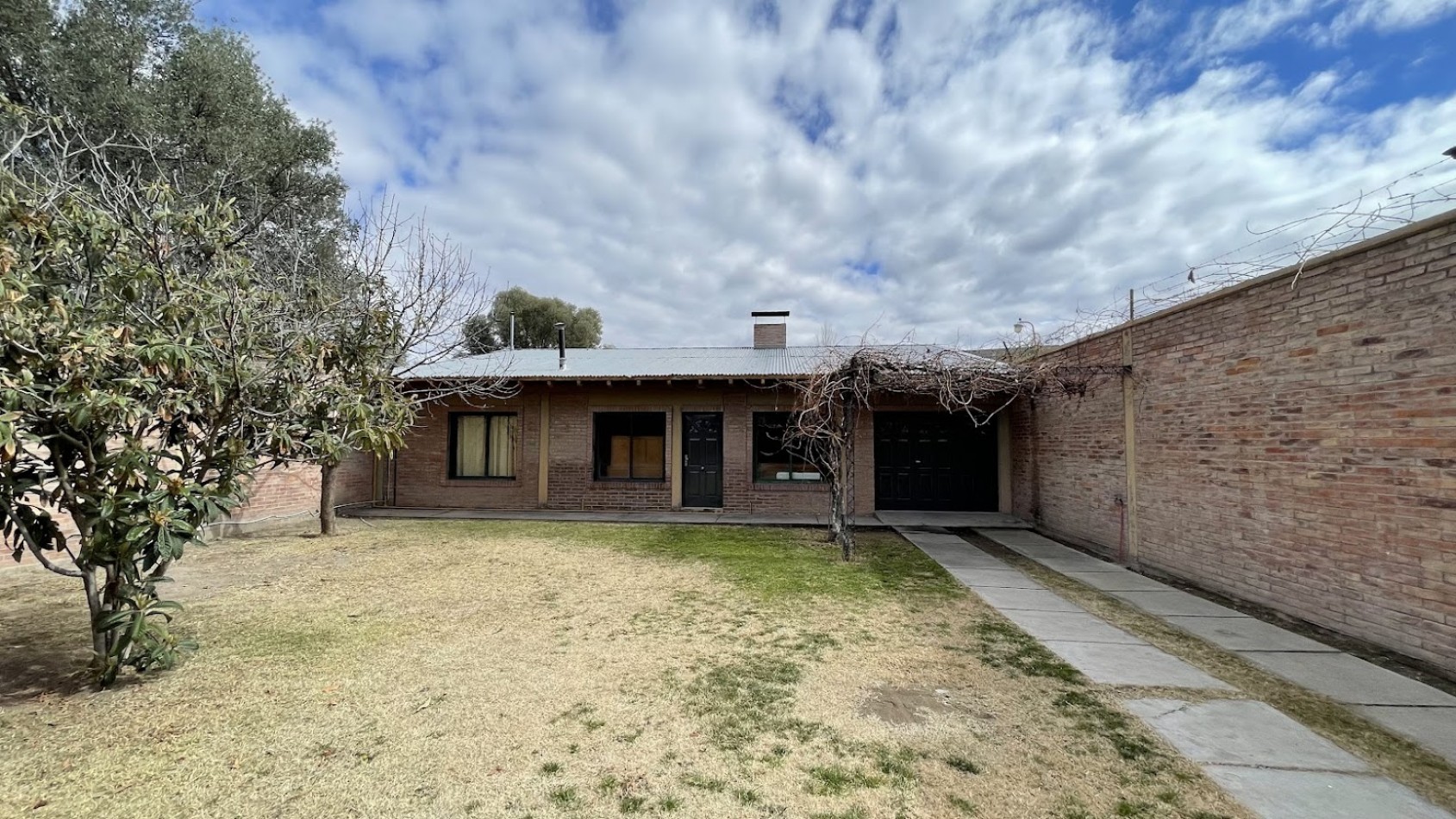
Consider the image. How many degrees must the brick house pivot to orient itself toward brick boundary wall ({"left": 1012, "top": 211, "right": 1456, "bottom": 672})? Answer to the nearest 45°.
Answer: approximately 45° to its left

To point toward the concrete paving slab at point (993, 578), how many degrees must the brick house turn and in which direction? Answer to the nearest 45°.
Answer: approximately 45° to its left

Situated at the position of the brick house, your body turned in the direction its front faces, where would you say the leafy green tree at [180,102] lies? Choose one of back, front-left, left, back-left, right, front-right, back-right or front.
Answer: right

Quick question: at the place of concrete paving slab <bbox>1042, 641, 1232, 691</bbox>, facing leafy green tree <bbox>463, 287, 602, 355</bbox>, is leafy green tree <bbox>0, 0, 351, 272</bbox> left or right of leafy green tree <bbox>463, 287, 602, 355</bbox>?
left

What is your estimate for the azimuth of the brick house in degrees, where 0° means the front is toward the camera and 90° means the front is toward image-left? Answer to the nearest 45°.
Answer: approximately 0°

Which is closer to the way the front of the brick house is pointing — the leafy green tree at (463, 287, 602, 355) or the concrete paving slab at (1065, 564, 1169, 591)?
the concrete paving slab

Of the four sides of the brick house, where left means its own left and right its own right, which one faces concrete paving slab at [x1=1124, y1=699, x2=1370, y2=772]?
front

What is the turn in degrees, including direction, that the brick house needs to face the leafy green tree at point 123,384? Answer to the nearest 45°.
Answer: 0° — it already faces it

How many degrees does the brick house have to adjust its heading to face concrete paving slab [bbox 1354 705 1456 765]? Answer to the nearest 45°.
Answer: approximately 45° to its left

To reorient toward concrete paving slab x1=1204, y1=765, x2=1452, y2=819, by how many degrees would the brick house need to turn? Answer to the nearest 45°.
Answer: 0° — it already faces it

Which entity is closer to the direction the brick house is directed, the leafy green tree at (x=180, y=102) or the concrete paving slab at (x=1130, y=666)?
the concrete paving slab

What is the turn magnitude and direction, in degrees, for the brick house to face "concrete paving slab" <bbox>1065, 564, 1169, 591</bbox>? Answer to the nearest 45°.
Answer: approximately 45° to its left

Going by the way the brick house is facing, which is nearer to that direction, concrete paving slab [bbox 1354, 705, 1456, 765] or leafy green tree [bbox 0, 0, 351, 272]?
the concrete paving slab
